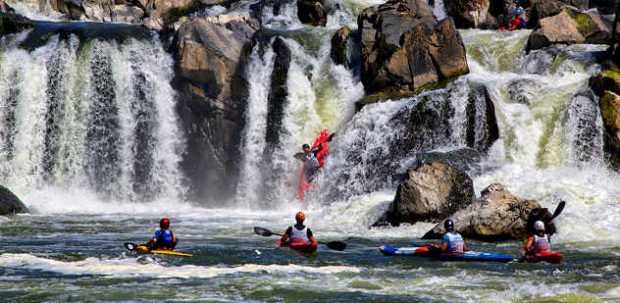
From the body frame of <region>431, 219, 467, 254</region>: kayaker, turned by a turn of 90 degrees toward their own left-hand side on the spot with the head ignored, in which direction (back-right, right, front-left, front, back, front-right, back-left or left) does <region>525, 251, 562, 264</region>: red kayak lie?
back-left

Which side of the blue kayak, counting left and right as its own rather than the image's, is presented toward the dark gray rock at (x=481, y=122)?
right

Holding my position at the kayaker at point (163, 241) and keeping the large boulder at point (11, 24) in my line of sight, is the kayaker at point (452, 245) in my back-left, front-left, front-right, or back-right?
back-right

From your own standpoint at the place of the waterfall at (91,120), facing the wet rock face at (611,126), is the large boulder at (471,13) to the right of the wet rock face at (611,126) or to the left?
left

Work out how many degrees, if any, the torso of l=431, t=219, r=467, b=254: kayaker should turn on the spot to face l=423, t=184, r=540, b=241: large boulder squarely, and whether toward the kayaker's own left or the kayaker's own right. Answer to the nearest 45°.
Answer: approximately 45° to the kayaker's own right

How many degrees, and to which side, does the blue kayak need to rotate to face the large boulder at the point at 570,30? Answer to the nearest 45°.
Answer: approximately 90° to its right

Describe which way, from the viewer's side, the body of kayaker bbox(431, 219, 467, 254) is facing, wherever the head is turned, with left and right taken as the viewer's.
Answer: facing away from the viewer and to the left of the viewer

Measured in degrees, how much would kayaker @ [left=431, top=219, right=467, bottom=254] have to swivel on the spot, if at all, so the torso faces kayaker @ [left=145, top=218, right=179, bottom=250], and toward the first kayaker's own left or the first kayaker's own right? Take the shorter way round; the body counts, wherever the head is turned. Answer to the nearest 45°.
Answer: approximately 45° to the first kayaker's own left

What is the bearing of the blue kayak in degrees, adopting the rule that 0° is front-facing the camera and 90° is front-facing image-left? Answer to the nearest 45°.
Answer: approximately 90°
